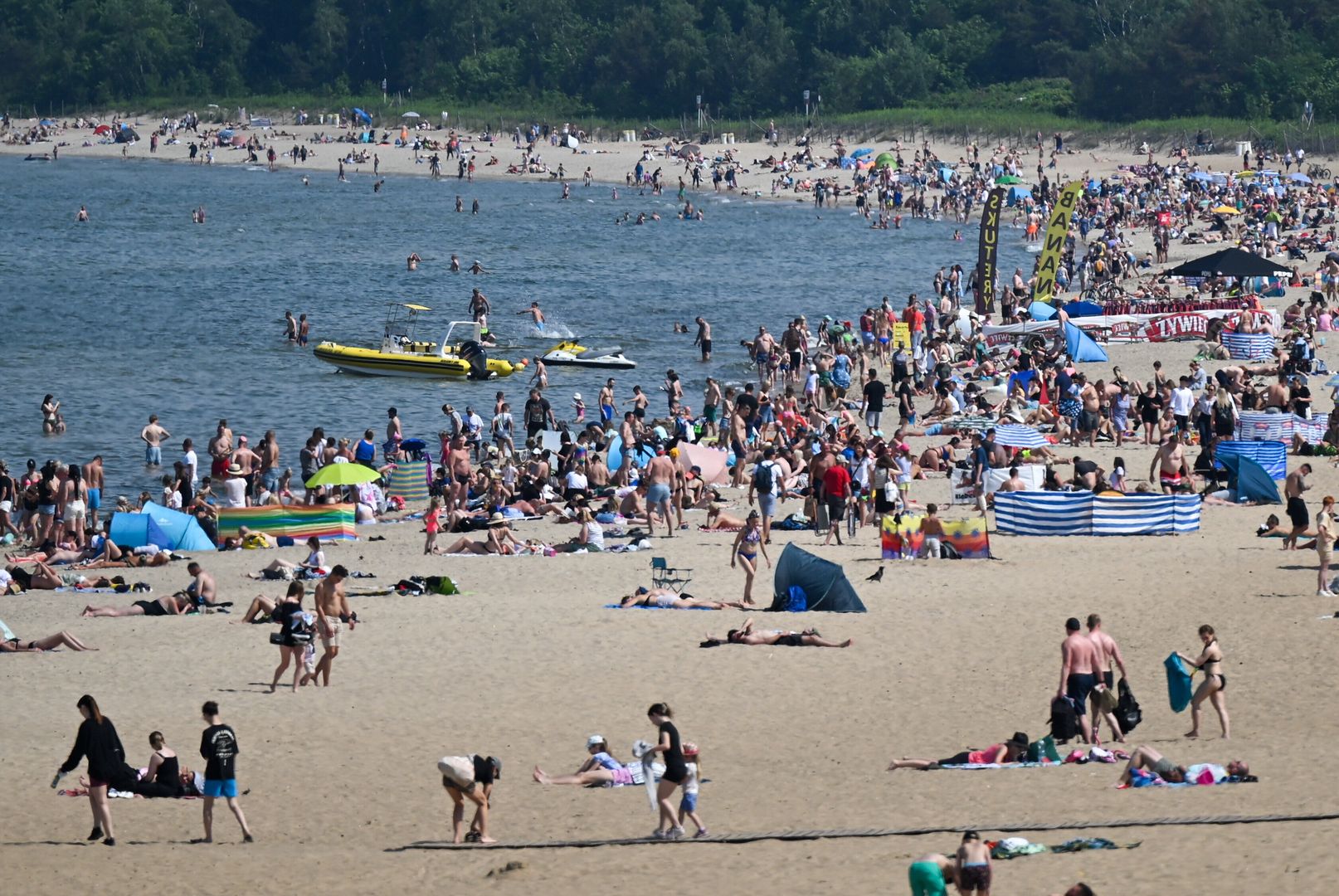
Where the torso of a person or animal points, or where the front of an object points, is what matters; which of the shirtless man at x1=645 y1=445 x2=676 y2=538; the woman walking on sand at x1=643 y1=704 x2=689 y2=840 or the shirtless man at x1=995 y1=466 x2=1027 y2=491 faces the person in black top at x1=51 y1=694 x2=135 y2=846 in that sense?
the woman walking on sand

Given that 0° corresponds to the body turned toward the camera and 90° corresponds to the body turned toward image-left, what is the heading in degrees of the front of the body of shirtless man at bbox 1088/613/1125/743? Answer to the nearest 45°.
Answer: approximately 135°

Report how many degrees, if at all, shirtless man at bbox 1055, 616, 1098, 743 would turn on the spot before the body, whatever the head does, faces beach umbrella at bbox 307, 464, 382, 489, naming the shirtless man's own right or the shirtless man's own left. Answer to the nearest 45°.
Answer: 0° — they already face it

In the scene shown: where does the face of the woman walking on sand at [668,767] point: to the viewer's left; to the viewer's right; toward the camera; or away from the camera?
to the viewer's left

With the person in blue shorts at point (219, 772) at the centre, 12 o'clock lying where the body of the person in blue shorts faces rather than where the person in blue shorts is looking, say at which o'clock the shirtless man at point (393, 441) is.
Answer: The shirtless man is roughly at 2 o'clock from the person in blue shorts.

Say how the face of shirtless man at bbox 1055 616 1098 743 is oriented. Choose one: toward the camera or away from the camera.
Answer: away from the camera
